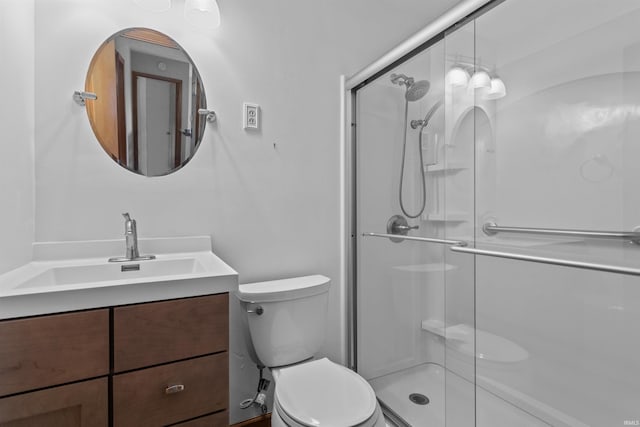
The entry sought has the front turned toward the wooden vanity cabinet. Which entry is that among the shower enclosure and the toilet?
the shower enclosure

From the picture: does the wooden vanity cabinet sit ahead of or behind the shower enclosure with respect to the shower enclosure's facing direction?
ahead

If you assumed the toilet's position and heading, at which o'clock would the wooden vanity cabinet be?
The wooden vanity cabinet is roughly at 3 o'clock from the toilet.

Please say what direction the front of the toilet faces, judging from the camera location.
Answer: facing the viewer and to the right of the viewer

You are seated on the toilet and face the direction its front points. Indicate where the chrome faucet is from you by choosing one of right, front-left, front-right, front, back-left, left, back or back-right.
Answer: back-right

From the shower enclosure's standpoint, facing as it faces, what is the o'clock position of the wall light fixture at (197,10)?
The wall light fixture is roughly at 1 o'clock from the shower enclosure.

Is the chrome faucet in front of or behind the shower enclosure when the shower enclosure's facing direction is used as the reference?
in front

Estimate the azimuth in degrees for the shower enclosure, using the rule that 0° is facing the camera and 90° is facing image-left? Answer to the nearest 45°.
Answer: approximately 45°

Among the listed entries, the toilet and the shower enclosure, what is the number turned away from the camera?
0
